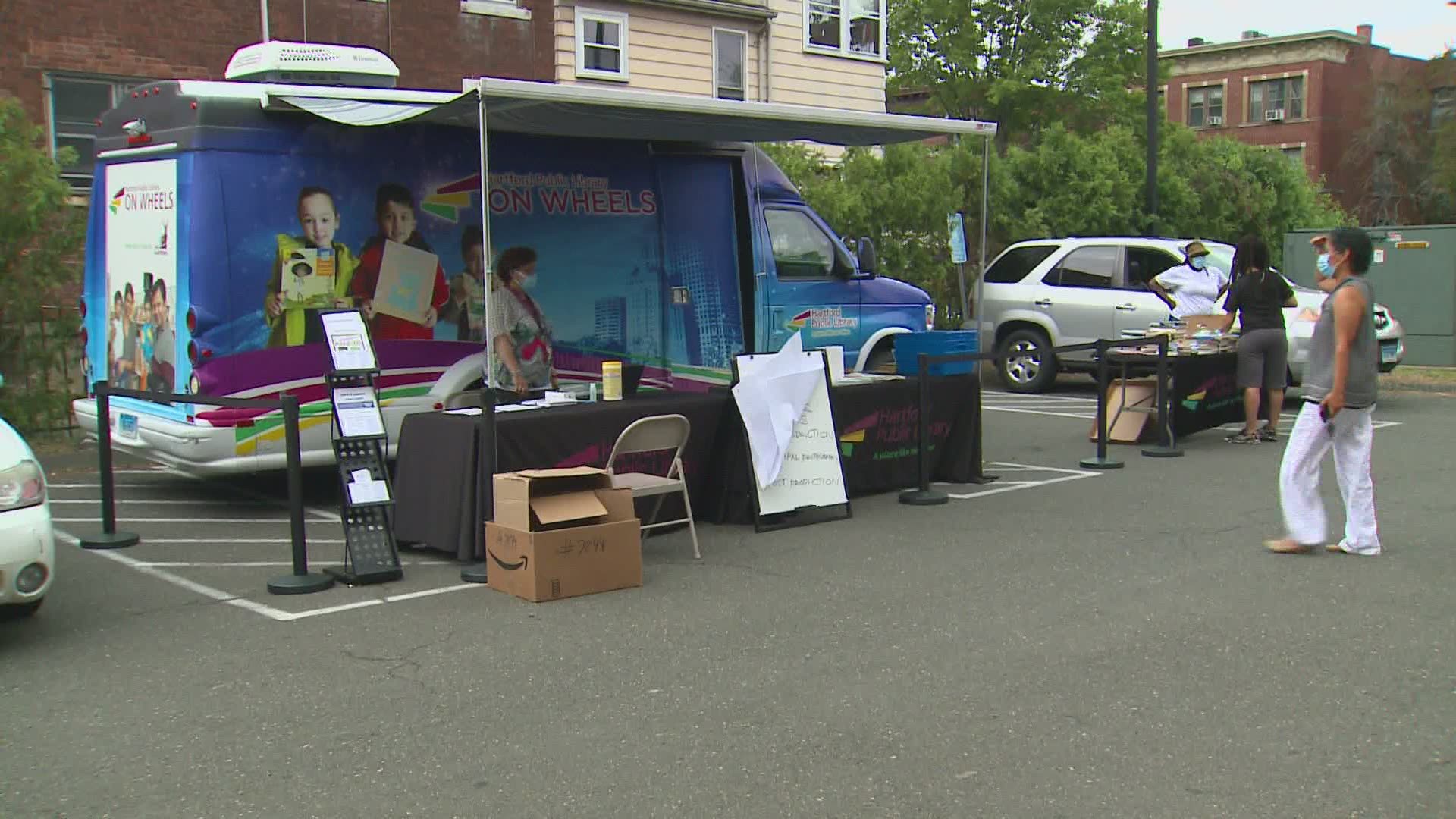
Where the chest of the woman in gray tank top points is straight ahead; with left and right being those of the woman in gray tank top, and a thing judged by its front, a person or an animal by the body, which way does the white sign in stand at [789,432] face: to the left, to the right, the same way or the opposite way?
to the left

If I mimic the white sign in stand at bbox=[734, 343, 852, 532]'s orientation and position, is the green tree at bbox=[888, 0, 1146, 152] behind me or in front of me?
behind

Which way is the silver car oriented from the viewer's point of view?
to the viewer's right

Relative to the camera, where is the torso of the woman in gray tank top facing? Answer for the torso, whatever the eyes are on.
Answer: to the viewer's left

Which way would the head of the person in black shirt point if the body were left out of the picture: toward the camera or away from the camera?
away from the camera

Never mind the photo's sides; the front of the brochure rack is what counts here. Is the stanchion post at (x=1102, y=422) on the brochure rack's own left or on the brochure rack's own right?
on the brochure rack's own left

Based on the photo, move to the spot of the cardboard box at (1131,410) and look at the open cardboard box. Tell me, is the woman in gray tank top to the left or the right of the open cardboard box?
left
